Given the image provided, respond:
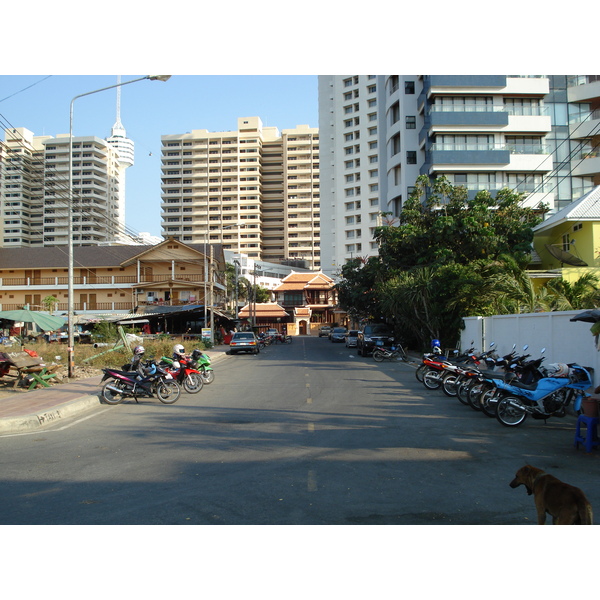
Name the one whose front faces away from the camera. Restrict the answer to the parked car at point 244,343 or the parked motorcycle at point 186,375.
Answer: the parked car

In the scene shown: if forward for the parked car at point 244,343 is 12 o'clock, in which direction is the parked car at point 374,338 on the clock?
the parked car at point 374,338 is roughly at 4 o'clock from the parked car at point 244,343.

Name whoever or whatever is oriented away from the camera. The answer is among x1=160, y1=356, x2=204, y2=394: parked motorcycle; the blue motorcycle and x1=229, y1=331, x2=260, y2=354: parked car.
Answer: the parked car

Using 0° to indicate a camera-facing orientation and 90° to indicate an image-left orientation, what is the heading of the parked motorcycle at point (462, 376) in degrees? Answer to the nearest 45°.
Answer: approximately 225°

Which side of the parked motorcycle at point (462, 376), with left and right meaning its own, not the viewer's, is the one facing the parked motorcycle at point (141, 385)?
back

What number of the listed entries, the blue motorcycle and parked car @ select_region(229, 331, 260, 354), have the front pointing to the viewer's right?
1

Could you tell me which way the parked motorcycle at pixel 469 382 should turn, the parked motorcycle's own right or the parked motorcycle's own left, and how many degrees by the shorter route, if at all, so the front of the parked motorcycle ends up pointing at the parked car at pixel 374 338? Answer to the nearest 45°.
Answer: approximately 45° to the parked motorcycle's own left

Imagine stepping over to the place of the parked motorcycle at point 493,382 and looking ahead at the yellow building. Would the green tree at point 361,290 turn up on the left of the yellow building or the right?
left

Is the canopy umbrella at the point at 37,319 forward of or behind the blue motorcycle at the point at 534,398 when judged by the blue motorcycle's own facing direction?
behind

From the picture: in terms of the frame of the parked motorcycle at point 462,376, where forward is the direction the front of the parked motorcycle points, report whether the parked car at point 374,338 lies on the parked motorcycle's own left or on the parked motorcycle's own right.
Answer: on the parked motorcycle's own left

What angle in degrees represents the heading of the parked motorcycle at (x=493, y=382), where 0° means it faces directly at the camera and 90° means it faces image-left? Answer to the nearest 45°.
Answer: approximately 225°

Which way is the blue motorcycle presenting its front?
to the viewer's right

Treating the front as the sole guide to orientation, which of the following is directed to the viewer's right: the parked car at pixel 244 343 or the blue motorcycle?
the blue motorcycle
